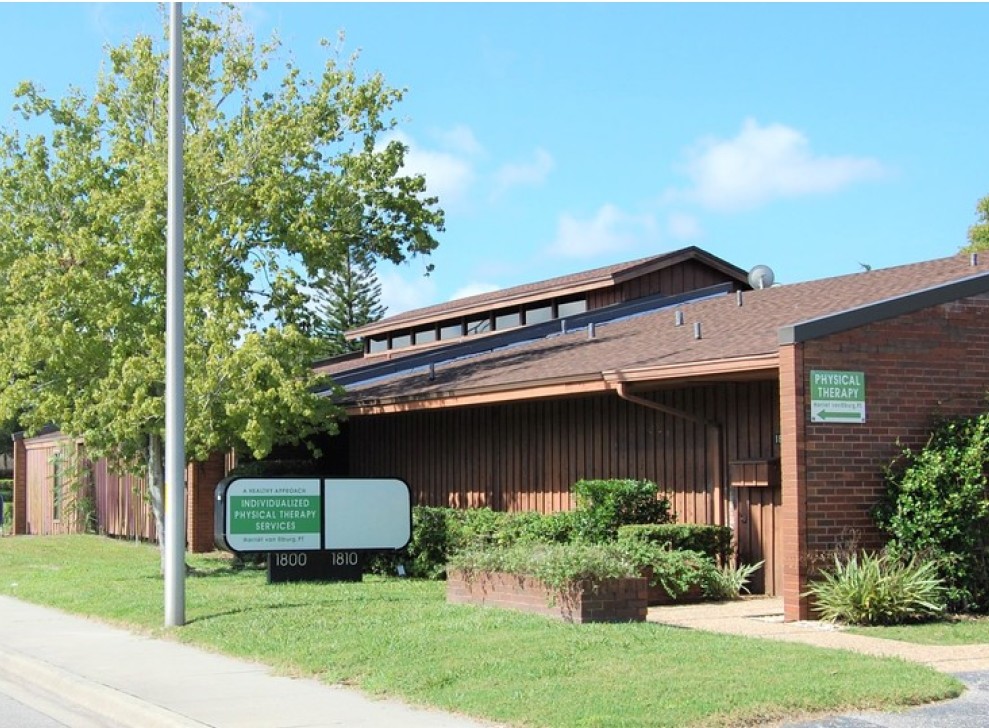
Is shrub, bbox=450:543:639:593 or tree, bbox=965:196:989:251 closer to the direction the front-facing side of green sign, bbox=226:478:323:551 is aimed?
the shrub

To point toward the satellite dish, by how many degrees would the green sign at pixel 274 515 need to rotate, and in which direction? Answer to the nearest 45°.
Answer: approximately 135° to its left

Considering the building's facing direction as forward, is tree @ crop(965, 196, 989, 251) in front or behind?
behind

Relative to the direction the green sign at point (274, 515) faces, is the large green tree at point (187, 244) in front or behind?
behind

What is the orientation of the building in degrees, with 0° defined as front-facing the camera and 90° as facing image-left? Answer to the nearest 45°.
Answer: approximately 45°

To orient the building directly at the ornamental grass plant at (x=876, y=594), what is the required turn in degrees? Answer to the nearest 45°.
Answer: approximately 45° to its left

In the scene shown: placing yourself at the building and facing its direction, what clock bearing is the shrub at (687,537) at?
The shrub is roughly at 11 o'clock from the building.

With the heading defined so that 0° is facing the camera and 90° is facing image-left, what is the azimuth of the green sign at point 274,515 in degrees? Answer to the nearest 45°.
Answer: approximately 0°

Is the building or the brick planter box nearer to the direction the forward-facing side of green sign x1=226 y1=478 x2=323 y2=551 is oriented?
the brick planter box

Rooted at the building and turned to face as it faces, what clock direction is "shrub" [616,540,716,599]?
The shrub is roughly at 11 o'clock from the building.
